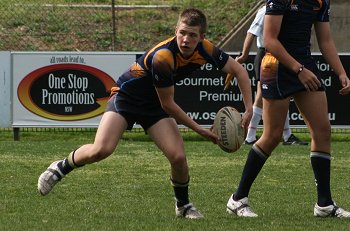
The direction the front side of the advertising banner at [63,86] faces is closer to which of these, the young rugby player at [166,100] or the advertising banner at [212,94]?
the young rugby player

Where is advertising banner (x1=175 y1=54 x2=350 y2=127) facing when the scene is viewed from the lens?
facing the viewer

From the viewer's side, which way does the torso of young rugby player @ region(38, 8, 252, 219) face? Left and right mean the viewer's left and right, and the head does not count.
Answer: facing the viewer and to the right of the viewer

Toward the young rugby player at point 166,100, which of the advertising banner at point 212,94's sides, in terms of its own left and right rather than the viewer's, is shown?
front

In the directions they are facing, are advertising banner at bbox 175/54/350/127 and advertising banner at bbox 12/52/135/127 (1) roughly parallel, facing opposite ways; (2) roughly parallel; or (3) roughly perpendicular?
roughly parallel

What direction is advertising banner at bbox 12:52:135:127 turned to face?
toward the camera

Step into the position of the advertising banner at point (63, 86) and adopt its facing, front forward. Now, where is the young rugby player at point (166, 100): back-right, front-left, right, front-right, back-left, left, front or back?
front

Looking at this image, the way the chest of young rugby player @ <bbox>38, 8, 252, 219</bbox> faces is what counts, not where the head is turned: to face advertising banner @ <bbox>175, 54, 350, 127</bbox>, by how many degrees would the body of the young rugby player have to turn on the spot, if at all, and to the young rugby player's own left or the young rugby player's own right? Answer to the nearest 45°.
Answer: approximately 135° to the young rugby player's own left

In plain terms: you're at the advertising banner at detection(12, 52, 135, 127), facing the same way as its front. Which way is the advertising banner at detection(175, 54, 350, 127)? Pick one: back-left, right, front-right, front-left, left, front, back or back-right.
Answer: left

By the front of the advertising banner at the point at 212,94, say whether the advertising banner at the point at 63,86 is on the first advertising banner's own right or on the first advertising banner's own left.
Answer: on the first advertising banner's own right

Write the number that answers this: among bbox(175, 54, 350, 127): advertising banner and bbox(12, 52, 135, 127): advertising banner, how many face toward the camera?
2

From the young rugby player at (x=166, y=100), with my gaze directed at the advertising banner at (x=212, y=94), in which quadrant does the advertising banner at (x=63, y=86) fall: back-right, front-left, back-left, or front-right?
front-left

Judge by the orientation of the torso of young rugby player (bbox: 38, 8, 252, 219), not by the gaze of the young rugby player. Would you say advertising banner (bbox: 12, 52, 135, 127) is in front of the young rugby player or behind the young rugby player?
behind
